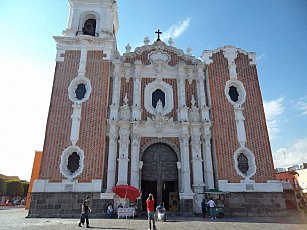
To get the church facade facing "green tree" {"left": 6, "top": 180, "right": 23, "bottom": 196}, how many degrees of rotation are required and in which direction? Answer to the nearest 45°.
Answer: approximately 135° to its right

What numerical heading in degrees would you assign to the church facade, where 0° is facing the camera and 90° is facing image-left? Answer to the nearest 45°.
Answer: approximately 0°
